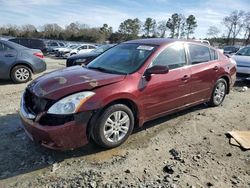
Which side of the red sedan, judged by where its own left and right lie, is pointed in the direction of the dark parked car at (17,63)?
right

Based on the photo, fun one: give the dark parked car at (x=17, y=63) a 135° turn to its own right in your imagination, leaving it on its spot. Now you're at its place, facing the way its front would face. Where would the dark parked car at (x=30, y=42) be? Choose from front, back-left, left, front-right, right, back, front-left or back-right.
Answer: front-left

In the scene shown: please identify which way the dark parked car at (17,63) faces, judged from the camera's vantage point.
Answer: facing to the left of the viewer

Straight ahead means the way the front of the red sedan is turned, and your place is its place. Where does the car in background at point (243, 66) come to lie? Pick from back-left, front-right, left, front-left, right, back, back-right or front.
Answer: back

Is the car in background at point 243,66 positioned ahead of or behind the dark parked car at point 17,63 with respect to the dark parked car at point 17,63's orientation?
behind

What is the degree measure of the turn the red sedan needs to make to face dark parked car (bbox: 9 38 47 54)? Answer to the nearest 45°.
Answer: approximately 90° to its right

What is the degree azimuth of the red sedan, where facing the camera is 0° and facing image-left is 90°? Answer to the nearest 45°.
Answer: approximately 45°
